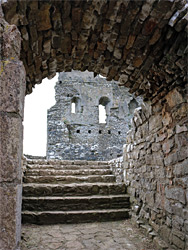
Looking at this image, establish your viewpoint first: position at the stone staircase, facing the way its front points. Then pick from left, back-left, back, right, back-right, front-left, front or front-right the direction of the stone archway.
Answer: front

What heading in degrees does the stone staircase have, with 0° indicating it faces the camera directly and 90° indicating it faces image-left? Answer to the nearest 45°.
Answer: approximately 0°

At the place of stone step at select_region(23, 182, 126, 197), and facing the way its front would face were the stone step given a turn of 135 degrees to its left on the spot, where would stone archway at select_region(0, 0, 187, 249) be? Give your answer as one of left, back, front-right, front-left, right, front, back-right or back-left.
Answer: back-right

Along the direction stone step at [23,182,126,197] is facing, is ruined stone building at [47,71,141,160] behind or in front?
behind

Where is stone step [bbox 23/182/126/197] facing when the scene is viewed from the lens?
facing the viewer

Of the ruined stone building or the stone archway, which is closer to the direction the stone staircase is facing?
the stone archway

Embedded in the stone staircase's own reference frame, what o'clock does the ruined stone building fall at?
The ruined stone building is roughly at 6 o'clock from the stone staircase.
